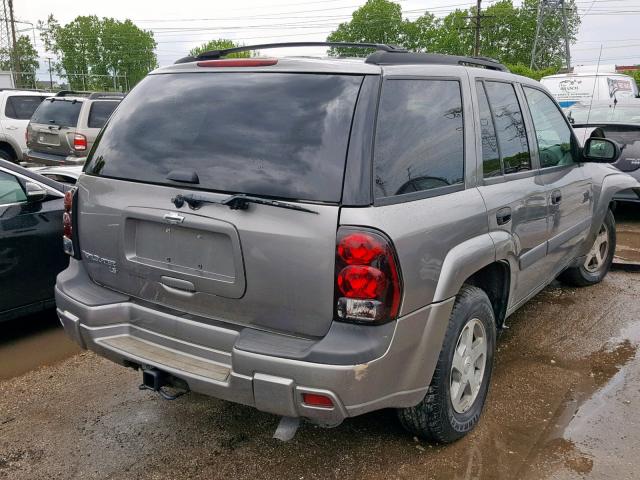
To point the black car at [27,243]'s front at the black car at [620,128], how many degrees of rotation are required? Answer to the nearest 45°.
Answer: approximately 45° to its right

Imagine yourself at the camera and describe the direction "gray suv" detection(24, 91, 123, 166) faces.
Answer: facing away from the viewer and to the right of the viewer

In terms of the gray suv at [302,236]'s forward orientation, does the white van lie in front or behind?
in front

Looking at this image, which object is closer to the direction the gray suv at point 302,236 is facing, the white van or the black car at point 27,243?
the white van

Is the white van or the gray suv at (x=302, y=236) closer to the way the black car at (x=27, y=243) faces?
the white van

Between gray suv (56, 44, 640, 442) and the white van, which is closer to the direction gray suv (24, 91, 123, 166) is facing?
the white van

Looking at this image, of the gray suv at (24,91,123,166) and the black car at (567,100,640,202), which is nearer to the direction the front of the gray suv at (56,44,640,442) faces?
the black car

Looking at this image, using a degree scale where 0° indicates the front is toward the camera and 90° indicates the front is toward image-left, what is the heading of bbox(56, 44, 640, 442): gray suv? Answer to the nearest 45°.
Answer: approximately 225°

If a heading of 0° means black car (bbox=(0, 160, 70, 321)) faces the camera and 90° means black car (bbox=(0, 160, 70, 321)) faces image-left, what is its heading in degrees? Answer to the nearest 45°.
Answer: approximately 225°

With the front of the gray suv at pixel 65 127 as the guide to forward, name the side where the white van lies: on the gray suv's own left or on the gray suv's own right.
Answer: on the gray suv's own right

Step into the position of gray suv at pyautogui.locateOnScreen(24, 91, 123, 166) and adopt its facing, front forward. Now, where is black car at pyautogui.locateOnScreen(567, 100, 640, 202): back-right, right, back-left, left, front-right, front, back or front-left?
right

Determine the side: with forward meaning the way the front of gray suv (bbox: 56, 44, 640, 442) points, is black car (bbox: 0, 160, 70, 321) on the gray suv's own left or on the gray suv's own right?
on the gray suv's own left

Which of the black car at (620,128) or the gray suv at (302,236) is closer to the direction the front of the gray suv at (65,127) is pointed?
the black car

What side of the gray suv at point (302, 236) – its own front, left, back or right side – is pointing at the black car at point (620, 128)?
front
